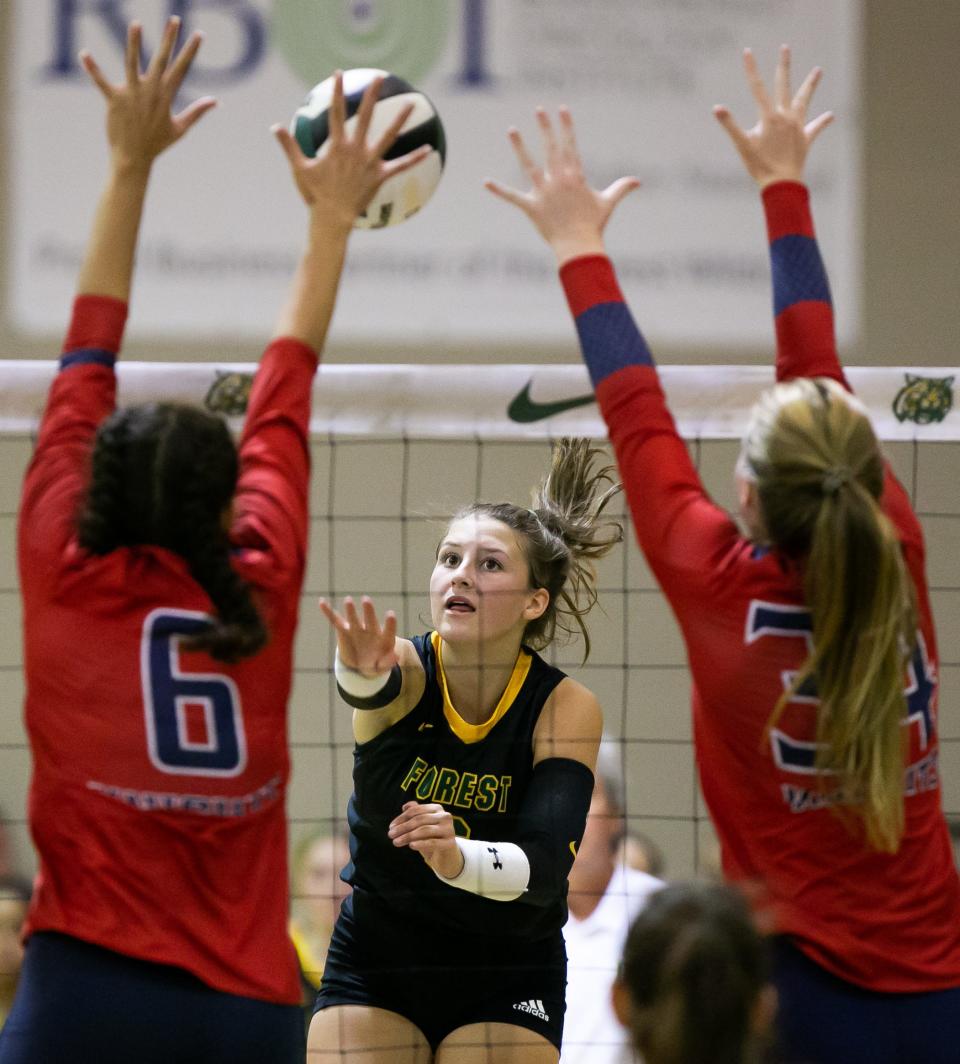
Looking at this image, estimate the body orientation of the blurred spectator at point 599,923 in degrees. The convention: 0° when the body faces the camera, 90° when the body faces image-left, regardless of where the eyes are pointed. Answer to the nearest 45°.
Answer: approximately 0°

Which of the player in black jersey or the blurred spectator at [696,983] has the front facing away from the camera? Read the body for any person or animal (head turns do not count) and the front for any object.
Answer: the blurred spectator

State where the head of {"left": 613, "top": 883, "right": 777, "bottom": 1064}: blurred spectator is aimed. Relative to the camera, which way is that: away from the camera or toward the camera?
away from the camera

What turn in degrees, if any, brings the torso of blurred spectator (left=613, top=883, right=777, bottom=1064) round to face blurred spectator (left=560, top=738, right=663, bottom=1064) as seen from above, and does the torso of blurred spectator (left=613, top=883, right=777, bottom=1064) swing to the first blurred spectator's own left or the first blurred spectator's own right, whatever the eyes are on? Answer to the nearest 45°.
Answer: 0° — they already face them

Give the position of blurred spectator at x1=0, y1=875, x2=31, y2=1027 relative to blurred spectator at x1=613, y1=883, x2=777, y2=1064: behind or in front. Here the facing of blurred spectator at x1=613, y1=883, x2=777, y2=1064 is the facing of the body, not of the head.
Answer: in front

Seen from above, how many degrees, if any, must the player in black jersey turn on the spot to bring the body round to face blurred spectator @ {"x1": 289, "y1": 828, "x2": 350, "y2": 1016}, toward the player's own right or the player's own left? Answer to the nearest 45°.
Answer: approximately 180°

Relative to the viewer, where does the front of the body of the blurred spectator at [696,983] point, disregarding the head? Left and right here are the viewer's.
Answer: facing away from the viewer

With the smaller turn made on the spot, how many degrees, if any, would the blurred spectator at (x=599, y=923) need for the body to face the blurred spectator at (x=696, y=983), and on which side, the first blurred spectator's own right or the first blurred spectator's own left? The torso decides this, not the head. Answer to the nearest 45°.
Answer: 0° — they already face them

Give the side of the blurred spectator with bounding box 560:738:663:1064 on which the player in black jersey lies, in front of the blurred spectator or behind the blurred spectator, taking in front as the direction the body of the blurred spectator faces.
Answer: in front

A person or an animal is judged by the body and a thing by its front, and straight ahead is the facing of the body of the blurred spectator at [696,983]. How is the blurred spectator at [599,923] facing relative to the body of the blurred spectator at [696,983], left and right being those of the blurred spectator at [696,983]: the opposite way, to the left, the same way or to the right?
the opposite way

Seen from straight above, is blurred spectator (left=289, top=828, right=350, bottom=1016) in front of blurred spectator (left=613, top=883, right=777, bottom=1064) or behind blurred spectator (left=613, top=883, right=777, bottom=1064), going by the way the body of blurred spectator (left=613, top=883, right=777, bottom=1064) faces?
in front

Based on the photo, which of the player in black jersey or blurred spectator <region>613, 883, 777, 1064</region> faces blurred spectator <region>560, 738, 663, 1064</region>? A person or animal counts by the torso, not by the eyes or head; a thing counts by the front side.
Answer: blurred spectator <region>613, 883, 777, 1064</region>

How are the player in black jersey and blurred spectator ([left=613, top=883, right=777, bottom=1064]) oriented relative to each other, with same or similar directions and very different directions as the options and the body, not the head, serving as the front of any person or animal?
very different directions

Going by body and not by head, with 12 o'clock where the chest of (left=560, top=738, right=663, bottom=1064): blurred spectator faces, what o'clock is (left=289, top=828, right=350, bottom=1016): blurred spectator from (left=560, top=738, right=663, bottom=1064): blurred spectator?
(left=289, top=828, right=350, bottom=1016): blurred spectator is roughly at 4 o'clock from (left=560, top=738, right=663, bottom=1064): blurred spectator.

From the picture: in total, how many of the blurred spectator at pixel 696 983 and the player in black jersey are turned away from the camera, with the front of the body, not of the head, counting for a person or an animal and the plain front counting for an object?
1

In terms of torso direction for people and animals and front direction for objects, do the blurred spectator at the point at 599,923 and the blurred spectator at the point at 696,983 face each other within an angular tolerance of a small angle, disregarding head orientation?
yes
